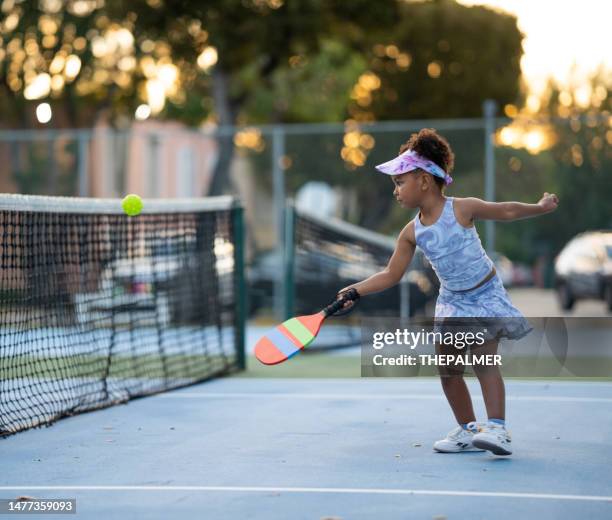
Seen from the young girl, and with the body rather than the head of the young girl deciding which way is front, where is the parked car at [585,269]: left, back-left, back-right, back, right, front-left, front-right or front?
back-right

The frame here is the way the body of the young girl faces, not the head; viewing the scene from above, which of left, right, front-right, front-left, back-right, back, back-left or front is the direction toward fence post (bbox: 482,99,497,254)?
back-right

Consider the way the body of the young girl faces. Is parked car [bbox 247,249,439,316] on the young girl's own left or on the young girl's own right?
on the young girl's own right

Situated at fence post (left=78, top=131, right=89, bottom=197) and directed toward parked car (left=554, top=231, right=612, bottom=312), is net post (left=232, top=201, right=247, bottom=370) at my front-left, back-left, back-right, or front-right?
front-right

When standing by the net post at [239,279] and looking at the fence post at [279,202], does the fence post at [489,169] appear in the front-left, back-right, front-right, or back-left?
front-right

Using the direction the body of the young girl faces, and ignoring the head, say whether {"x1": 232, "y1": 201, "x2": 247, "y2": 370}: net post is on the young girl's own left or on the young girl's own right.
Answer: on the young girl's own right

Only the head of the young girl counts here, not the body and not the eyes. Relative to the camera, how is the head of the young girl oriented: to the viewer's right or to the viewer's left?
to the viewer's left

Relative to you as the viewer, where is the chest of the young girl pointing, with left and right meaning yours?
facing the viewer and to the left of the viewer
